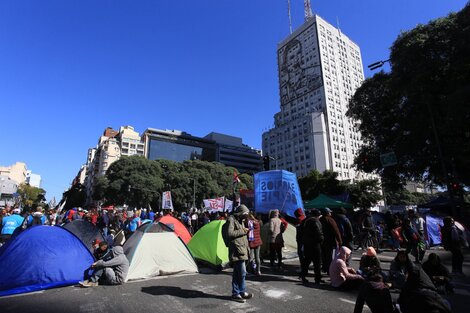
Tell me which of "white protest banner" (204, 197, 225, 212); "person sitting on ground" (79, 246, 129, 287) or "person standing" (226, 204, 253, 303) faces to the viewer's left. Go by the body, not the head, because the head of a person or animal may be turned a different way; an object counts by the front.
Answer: the person sitting on ground

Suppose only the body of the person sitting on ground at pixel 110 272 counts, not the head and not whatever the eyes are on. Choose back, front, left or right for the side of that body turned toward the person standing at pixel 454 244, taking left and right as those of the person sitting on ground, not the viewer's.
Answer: back

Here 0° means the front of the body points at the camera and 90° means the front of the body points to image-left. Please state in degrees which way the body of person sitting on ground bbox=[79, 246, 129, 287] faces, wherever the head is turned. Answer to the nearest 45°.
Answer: approximately 90°

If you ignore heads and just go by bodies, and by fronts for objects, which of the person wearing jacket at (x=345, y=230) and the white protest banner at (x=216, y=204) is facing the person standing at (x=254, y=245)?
the white protest banner

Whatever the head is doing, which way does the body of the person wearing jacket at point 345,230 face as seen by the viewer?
away from the camera

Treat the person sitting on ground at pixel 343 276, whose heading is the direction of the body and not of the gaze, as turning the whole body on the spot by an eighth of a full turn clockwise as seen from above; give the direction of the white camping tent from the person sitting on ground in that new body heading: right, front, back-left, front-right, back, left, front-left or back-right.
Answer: back-right

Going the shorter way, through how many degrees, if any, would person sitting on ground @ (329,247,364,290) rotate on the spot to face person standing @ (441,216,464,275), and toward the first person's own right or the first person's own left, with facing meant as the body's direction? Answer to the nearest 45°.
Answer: approximately 45° to the first person's own left
